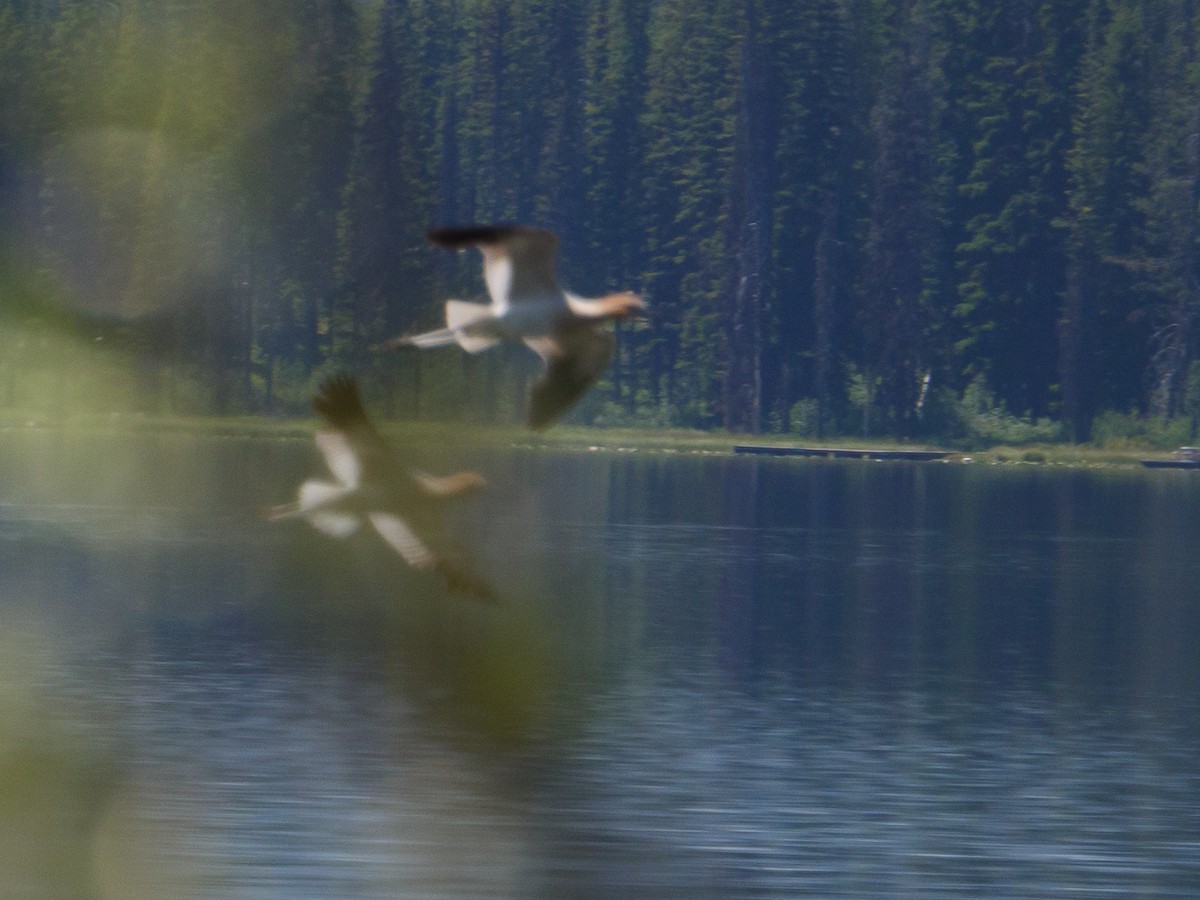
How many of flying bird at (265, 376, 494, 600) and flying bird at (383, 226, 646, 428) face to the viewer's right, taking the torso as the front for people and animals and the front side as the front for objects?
2

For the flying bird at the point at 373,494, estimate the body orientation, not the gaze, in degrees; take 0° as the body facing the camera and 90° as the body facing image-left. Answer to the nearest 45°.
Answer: approximately 270°

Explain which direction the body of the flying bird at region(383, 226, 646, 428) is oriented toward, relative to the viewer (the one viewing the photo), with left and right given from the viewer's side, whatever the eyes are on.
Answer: facing to the right of the viewer
